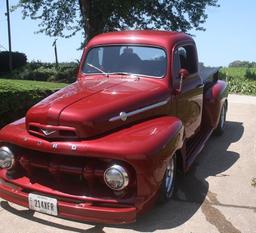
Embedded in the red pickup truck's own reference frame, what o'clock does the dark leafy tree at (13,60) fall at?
The dark leafy tree is roughly at 4 o'clock from the red pickup truck.

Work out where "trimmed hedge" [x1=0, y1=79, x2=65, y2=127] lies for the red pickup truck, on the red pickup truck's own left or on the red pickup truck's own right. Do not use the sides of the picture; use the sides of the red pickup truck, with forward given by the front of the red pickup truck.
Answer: on the red pickup truck's own right

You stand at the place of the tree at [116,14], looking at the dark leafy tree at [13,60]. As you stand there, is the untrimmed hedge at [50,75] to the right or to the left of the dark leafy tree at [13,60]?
left

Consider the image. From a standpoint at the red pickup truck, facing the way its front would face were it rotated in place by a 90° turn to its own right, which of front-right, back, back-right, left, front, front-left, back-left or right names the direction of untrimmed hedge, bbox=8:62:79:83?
front-right

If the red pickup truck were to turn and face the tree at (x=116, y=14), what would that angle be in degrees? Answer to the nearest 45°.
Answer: approximately 135° to its right

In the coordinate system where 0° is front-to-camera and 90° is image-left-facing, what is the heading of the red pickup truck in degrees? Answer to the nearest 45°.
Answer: approximately 45°
